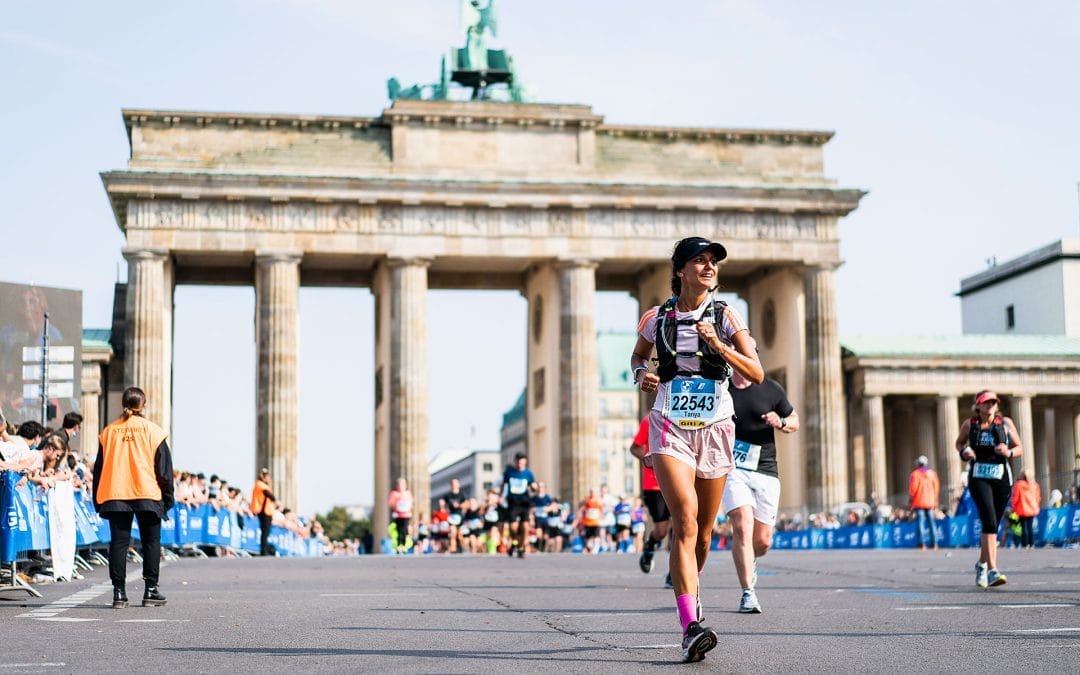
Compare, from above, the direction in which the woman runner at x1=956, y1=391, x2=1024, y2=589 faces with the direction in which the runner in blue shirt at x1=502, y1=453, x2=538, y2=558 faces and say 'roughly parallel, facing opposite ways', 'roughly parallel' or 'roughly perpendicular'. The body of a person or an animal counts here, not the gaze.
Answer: roughly parallel

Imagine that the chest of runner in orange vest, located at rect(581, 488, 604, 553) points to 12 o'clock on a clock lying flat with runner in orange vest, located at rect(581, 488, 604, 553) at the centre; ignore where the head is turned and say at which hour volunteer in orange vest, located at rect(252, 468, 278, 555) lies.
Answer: volunteer in orange vest, located at rect(252, 468, 278, 555) is roughly at 2 o'clock from runner in orange vest, located at rect(581, 488, 604, 553).

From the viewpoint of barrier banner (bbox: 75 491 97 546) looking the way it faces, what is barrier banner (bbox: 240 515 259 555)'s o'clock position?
barrier banner (bbox: 240 515 259 555) is roughly at 8 o'clock from barrier banner (bbox: 75 491 97 546).

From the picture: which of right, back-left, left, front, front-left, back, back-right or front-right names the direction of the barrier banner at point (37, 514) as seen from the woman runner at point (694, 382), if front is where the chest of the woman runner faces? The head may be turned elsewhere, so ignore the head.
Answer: back-right

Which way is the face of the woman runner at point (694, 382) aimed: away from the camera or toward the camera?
toward the camera

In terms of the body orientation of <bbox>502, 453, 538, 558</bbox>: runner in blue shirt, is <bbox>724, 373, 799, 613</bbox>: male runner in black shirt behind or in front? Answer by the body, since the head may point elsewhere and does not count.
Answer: in front

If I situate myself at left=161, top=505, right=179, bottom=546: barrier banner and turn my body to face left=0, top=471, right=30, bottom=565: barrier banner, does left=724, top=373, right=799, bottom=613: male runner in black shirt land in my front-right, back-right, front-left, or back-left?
front-left

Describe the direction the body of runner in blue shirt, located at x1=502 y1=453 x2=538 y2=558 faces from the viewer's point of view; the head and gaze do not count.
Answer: toward the camera

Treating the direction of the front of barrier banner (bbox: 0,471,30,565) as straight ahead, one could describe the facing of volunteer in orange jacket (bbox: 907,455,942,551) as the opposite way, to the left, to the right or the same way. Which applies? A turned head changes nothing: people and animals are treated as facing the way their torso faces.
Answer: to the left

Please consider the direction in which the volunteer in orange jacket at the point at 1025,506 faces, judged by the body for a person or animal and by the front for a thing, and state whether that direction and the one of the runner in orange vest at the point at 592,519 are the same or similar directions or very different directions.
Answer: very different directions

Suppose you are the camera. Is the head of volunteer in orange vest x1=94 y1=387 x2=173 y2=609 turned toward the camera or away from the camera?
away from the camera

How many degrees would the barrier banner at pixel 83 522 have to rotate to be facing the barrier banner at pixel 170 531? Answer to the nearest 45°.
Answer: approximately 135° to its left

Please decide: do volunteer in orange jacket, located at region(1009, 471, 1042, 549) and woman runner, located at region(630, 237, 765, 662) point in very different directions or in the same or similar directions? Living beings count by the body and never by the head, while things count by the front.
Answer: very different directions

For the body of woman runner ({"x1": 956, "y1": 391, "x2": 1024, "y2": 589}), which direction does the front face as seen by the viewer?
toward the camera

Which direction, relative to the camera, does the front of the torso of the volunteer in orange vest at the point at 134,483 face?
away from the camera

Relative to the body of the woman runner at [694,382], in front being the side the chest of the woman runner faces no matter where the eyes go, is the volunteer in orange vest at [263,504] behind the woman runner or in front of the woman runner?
behind
